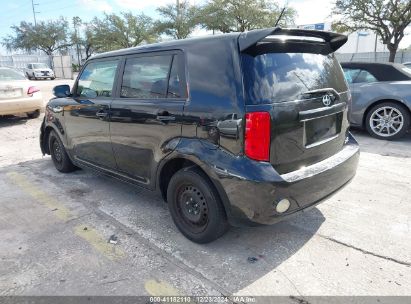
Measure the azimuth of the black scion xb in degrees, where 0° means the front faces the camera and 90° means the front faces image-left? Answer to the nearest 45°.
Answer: approximately 135°

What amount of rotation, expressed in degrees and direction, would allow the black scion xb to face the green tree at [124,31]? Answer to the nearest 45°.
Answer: approximately 45° to its right

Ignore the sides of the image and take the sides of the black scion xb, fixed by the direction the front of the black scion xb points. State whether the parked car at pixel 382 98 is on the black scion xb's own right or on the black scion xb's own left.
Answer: on the black scion xb's own right
